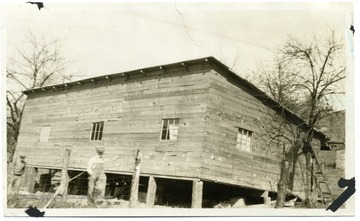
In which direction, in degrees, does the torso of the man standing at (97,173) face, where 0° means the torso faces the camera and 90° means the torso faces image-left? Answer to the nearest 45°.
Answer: approximately 315°

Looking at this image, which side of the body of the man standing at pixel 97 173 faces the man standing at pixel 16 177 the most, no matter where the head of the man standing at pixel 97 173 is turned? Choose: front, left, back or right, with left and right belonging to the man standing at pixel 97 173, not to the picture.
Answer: right
